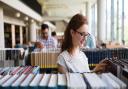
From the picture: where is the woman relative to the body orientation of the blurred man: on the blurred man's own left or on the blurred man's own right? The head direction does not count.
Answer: on the blurred man's own left

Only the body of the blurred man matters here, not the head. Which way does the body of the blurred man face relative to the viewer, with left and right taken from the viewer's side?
facing the viewer and to the left of the viewer

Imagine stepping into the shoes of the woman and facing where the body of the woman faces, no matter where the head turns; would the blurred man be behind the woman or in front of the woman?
behind

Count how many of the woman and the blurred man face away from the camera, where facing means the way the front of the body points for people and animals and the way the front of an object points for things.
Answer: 0
